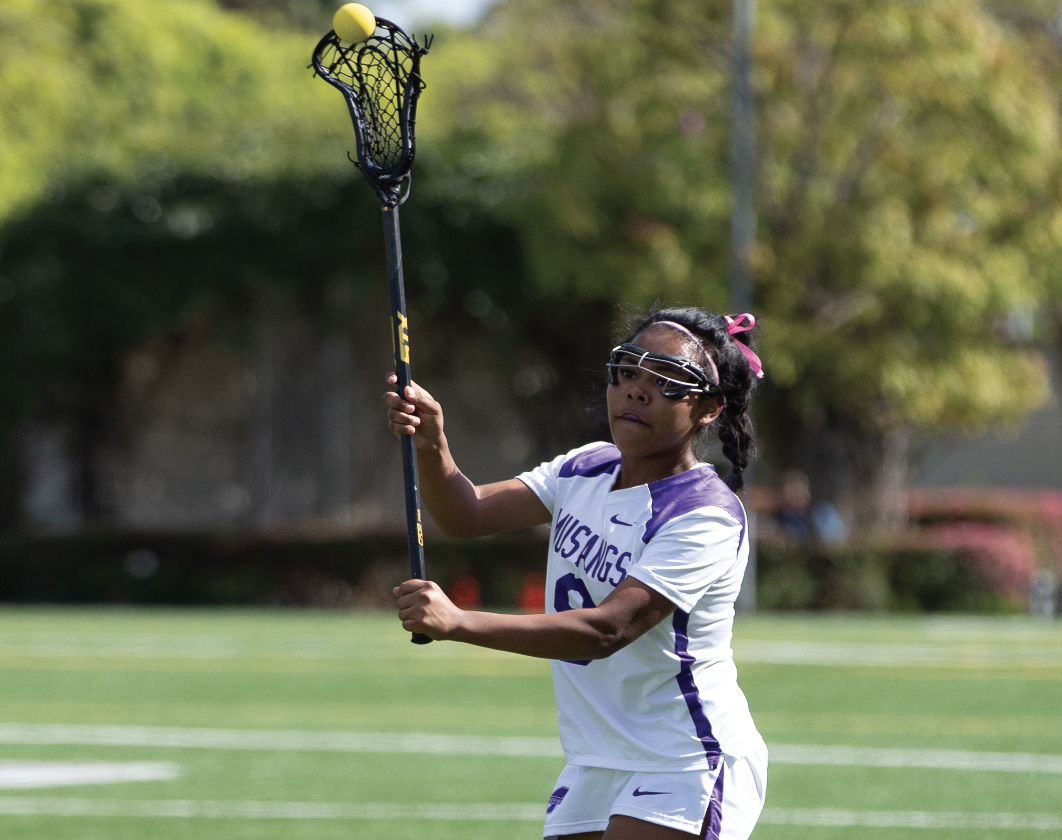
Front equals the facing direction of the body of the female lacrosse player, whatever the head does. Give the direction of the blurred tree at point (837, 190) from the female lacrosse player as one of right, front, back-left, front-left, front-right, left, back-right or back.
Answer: back-right

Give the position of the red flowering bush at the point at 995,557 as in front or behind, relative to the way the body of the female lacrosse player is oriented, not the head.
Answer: behind

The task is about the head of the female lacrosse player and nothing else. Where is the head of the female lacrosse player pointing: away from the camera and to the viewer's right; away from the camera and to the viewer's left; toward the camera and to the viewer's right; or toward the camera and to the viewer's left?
toward the camera and to the viewer's left

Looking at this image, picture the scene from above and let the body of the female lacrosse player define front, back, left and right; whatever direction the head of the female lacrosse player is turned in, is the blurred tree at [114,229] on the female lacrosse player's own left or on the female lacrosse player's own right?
on the female lacrosse player's own right

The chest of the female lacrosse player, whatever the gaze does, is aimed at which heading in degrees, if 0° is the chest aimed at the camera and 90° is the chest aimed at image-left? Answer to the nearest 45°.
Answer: approximately 45°

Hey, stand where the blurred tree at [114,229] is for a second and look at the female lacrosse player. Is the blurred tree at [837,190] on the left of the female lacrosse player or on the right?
left
